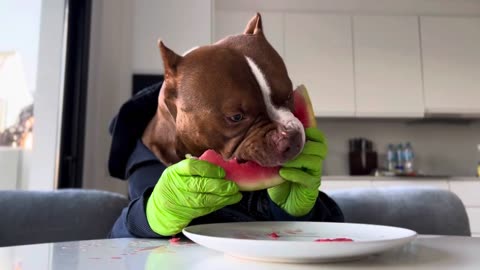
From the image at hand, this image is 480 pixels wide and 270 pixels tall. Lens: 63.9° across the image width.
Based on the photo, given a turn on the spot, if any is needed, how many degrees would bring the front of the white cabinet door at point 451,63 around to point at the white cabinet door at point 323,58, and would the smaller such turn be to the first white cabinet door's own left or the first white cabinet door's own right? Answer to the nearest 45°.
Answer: approximately 45° to the first white cabinet door's own right

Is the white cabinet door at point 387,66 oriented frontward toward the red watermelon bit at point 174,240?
yes

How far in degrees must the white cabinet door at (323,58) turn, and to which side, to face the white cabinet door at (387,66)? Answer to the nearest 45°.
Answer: approximately 90° to its left

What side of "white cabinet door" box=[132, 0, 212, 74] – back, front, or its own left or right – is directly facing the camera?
front

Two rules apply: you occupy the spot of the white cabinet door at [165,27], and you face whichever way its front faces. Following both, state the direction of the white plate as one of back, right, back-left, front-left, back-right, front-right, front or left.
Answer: front

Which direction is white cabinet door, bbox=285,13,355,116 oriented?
toward the camera

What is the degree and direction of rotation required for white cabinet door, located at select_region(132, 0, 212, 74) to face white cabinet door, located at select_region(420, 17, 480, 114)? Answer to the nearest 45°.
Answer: approximately 90° to its left

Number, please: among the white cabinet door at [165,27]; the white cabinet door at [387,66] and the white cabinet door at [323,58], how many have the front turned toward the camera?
3

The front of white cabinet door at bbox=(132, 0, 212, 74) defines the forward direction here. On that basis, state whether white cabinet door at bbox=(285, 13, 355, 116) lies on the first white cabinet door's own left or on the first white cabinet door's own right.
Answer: on the first white cabinet door's own left

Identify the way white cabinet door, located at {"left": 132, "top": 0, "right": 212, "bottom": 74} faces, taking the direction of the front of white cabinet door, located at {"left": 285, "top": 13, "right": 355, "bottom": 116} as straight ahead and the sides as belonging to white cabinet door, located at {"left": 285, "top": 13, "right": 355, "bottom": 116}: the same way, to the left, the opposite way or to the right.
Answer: the same way

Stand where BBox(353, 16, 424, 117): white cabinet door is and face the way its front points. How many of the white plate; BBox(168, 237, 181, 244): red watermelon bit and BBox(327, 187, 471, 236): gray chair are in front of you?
3

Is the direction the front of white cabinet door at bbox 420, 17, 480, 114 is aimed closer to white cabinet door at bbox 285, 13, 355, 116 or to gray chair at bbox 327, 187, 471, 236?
the gray chair

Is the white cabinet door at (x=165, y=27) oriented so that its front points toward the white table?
yes

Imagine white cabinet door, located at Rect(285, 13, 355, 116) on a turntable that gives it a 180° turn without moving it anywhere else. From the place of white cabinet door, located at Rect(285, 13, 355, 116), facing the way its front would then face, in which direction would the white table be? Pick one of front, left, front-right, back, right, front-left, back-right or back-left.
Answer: back

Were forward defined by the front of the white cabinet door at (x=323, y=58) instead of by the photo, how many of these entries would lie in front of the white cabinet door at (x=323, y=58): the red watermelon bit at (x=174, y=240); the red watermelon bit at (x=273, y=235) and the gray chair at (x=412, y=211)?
3

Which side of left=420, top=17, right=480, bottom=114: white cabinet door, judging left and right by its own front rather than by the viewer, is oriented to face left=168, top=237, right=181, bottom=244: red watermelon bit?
front

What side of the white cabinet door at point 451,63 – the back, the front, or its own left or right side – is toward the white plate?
front

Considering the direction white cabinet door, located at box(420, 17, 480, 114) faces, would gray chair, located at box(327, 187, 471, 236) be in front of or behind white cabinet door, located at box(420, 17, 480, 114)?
in front
